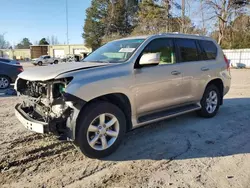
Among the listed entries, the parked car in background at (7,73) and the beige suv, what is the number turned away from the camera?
0

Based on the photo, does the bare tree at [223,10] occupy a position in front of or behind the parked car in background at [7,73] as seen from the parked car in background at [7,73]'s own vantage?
behind

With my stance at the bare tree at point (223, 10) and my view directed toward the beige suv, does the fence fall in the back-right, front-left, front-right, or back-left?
front-left

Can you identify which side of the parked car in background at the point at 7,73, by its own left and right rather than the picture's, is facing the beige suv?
left

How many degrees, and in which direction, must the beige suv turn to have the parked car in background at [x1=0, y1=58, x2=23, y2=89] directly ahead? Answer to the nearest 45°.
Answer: approximately 90° to its right

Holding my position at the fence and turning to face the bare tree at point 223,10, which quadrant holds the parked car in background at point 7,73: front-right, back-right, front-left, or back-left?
back-left
